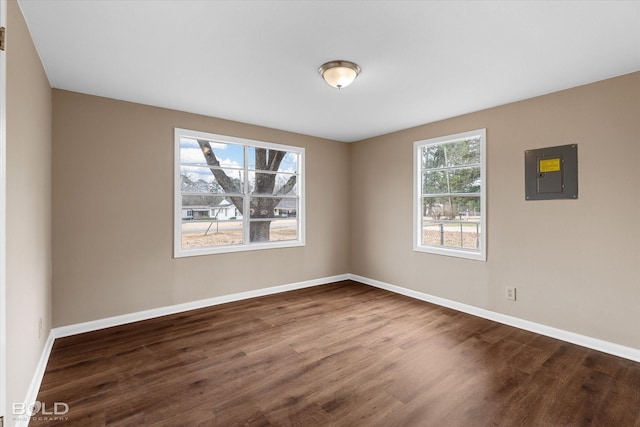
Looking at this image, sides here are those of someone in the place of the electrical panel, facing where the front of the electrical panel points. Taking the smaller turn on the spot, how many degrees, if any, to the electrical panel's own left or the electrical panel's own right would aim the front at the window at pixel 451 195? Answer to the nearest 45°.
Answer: approximately 90° to the electrical panel's own right

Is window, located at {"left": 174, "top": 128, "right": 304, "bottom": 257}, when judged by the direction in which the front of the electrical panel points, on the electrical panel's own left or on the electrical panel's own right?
on the electrical panel's own right

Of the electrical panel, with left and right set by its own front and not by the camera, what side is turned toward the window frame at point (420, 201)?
right

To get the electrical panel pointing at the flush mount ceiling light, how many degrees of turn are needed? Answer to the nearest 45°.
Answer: approximately 45° to its right
